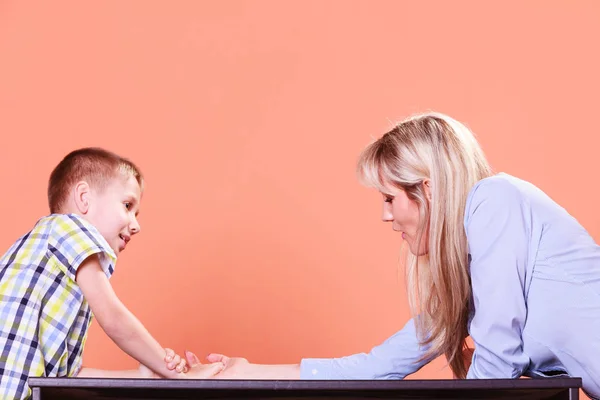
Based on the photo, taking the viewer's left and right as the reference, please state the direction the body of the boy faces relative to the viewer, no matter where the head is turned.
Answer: facing to the right of the viewer

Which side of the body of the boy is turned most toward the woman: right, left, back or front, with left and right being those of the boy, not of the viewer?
front

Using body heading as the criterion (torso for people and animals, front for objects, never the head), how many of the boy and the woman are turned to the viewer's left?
1

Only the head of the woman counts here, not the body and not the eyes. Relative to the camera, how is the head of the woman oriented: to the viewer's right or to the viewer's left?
to the viewer's left

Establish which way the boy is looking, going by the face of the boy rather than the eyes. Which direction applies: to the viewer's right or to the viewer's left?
to the viewer's right

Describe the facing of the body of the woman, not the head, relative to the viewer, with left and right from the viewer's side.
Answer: facing to the left of the viewer

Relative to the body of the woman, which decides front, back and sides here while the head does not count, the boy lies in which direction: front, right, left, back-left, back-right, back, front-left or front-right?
front

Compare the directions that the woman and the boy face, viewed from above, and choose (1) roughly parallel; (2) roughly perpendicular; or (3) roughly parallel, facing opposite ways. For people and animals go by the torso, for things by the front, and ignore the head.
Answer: roughly parallel, facing opposite ways
